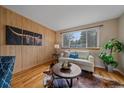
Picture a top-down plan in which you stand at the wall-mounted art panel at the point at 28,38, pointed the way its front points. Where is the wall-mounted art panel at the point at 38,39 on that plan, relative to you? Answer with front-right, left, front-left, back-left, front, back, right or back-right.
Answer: left

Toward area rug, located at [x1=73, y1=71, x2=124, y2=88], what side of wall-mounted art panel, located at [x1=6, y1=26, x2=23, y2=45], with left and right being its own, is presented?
front

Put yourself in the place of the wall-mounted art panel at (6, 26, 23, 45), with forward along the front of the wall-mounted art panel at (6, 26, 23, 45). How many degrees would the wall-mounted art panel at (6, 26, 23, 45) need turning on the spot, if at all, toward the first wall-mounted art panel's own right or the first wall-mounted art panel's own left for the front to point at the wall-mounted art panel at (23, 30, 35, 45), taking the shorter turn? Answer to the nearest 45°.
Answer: approximately 90° to the first wall-mounted art panel's own left

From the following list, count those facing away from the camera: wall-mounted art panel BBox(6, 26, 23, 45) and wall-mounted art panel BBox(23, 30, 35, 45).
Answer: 0

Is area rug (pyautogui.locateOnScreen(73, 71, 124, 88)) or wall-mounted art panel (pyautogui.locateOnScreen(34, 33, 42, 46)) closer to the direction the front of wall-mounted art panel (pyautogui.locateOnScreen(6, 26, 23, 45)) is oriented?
the area rug

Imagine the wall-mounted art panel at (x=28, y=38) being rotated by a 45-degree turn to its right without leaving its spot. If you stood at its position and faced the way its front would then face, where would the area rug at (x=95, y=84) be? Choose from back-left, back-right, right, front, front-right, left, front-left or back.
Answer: front-left

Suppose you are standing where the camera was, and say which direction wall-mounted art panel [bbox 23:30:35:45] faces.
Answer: facing the viewer and to the right of the viewer

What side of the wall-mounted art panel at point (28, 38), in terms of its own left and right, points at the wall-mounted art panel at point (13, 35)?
right

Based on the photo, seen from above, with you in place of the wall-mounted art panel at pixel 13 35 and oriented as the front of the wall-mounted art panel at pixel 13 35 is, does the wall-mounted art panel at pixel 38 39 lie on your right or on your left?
on your left
